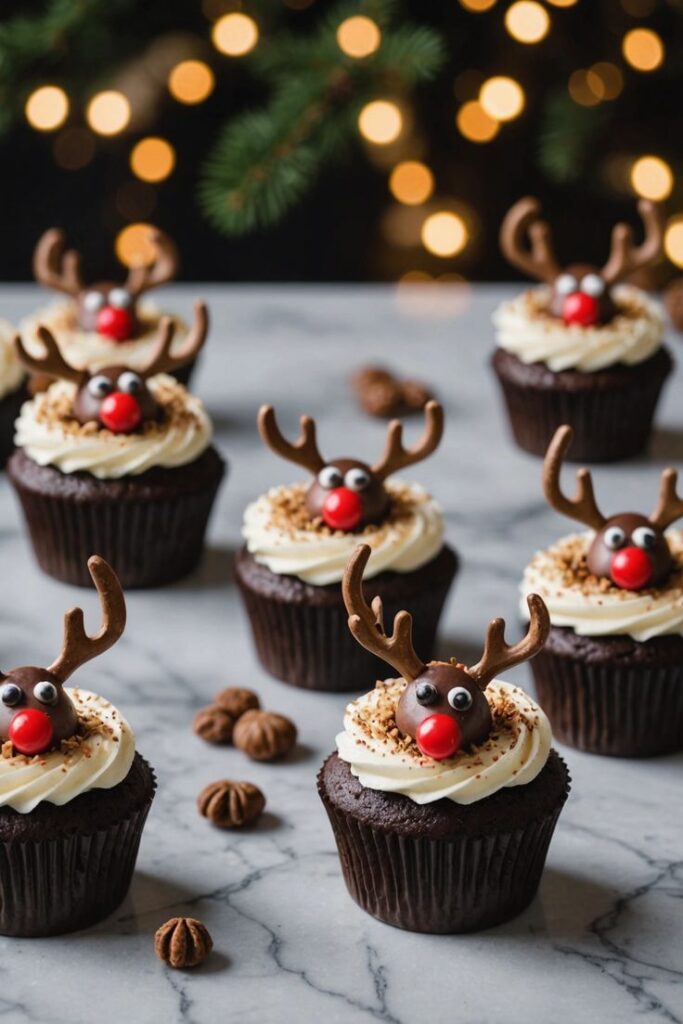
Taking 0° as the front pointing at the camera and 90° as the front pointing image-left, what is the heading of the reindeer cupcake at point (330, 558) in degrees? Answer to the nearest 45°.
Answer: approximately 0°

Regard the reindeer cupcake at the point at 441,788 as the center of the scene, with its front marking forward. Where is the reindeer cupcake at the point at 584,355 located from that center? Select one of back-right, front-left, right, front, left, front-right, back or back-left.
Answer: back

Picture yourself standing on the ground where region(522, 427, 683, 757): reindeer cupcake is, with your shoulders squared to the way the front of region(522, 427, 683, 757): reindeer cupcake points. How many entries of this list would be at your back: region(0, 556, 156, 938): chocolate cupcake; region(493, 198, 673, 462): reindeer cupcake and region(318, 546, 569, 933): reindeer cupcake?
1

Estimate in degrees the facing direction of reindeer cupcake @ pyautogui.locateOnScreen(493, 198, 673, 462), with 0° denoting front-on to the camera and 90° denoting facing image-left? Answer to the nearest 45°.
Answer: approximately 0°

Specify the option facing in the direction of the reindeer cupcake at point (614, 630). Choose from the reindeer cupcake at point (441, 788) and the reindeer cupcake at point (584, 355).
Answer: the reindeer cupcake at point (584, 355)

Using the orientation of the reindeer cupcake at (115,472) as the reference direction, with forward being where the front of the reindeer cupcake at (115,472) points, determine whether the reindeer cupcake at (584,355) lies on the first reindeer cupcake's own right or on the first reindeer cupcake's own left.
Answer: on the first reindeer cupcake's own left

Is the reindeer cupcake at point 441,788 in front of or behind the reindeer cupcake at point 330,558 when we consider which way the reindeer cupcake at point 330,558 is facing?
in front

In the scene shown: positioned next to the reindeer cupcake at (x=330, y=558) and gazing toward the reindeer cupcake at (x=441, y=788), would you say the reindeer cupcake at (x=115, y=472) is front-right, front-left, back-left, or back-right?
back-right

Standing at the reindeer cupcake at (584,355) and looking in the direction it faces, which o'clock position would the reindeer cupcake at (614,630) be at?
the reindeer cupcake at (614,630) is roughly at 12 o'clock from the reindeer cupcake at (584,355).

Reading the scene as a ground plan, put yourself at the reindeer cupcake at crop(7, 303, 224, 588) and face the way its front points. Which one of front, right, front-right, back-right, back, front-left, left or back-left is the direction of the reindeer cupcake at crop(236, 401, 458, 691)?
front-left

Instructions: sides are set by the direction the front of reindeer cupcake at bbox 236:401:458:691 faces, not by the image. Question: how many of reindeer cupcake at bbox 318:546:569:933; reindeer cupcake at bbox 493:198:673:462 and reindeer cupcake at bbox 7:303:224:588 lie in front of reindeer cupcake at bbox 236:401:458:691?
1

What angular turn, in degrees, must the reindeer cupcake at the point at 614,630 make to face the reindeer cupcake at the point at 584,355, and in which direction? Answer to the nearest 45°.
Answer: approximately 180°
